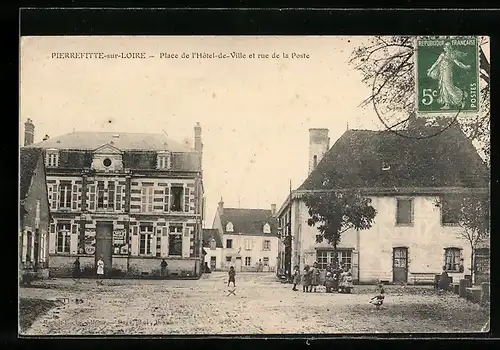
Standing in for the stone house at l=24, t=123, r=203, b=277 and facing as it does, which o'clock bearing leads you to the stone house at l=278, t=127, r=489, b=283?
the stone house at l=278, t=127, r=489, b=283 is roughly at 9 o'clock from the stone house at l=24, t=123, r=203, b=277.

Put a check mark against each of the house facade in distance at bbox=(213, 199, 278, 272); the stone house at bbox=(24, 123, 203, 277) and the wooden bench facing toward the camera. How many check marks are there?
3

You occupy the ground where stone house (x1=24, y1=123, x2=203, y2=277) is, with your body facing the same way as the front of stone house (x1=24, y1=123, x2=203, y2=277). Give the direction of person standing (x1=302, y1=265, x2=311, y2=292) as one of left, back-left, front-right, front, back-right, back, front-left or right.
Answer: left

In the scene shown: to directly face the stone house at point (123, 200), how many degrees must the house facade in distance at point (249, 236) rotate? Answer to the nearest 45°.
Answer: approximately 90° to its right

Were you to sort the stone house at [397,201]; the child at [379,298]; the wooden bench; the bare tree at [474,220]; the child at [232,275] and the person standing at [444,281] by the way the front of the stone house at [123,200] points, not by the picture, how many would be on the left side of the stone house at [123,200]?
6
